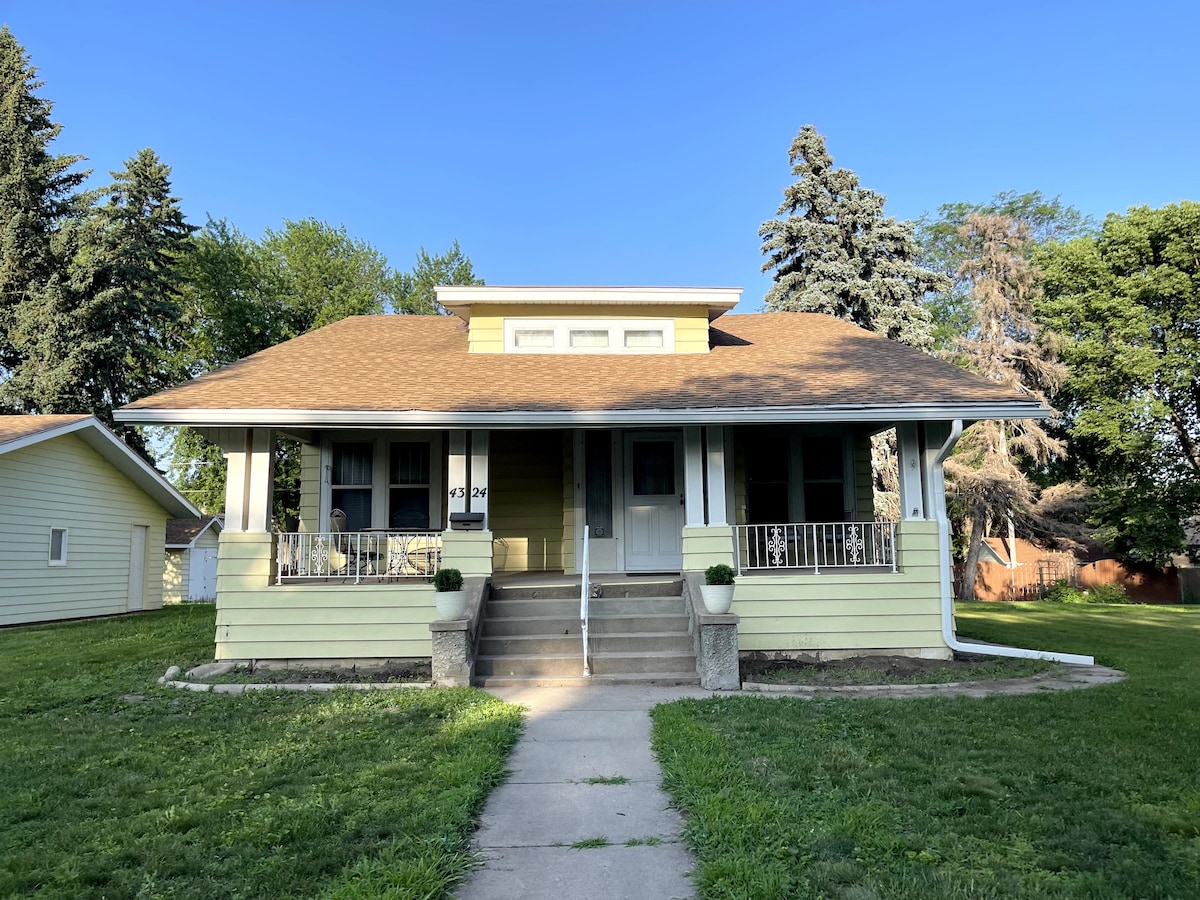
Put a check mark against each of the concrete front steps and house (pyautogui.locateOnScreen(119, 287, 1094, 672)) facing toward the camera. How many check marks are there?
2

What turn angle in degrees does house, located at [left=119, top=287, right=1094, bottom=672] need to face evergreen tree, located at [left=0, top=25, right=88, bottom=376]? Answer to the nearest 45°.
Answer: approximately 135° to its right

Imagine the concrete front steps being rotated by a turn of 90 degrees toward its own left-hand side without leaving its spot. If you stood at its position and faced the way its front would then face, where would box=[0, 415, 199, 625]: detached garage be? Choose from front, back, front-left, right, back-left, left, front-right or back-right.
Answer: back-left

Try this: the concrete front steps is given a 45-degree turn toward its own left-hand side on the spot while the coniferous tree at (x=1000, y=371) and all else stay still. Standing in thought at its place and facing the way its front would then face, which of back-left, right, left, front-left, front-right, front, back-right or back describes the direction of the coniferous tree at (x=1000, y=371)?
left

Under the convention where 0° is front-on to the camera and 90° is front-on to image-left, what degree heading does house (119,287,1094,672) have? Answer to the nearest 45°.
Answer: approximately 0°

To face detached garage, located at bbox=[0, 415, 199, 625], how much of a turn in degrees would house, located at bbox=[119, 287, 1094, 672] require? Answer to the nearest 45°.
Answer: approximately 135° to its right

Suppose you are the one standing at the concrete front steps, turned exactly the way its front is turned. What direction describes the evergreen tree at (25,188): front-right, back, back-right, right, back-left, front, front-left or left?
back-right

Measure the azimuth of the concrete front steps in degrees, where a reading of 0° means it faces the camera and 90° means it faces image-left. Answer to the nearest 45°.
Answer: approximately 0°

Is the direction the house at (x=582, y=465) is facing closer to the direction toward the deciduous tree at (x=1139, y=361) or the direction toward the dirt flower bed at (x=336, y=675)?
the dirt flower bed

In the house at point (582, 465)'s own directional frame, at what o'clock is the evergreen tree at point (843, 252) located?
The evergreen tree is roughly at 7 o'clock from the house.
